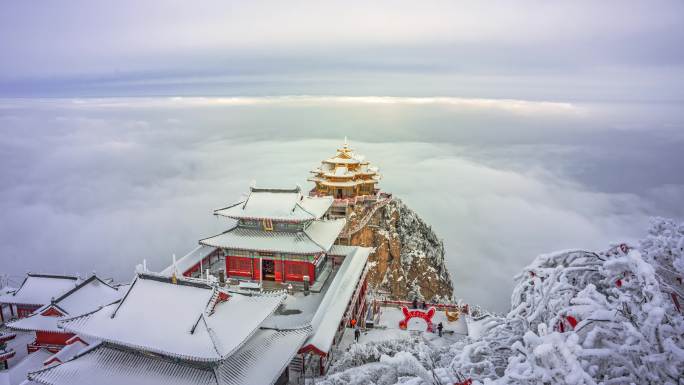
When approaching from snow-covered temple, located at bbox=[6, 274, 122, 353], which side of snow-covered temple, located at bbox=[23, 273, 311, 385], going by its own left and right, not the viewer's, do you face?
right

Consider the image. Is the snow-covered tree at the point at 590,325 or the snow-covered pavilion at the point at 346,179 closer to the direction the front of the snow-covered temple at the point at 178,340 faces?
the snow-covered tree

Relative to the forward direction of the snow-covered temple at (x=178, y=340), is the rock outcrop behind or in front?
behind

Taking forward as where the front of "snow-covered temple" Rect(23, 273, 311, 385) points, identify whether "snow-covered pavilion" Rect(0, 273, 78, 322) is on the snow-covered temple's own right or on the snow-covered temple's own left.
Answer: on the snow-covered temple's own right

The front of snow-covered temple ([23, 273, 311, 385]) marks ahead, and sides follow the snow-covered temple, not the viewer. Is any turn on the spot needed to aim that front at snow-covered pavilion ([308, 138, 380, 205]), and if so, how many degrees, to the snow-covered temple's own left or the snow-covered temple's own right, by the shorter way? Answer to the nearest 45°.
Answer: approximately 180°

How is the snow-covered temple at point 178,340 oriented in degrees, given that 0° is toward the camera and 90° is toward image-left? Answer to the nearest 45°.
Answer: approximately 45°
